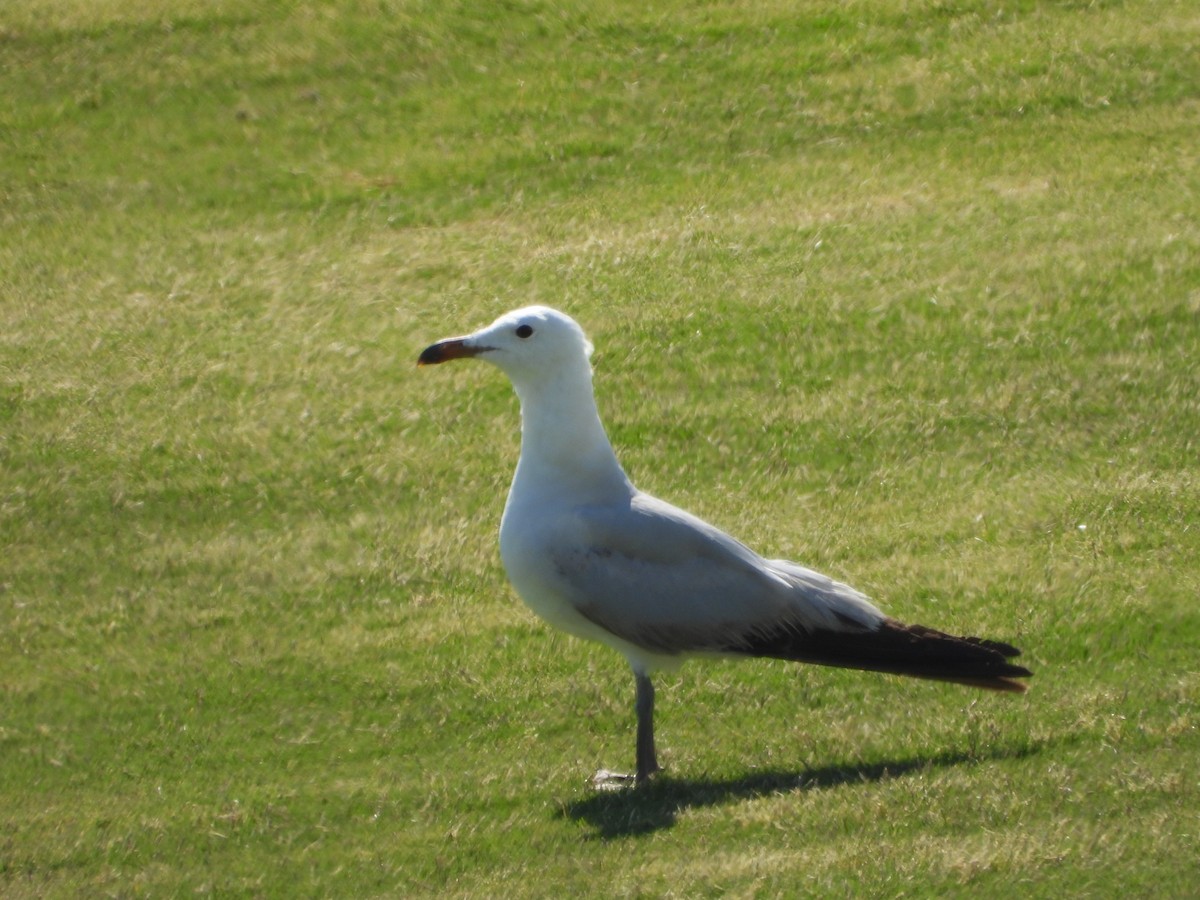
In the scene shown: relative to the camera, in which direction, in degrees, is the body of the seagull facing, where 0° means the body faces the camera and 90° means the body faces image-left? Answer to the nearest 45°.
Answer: approximately 90°
